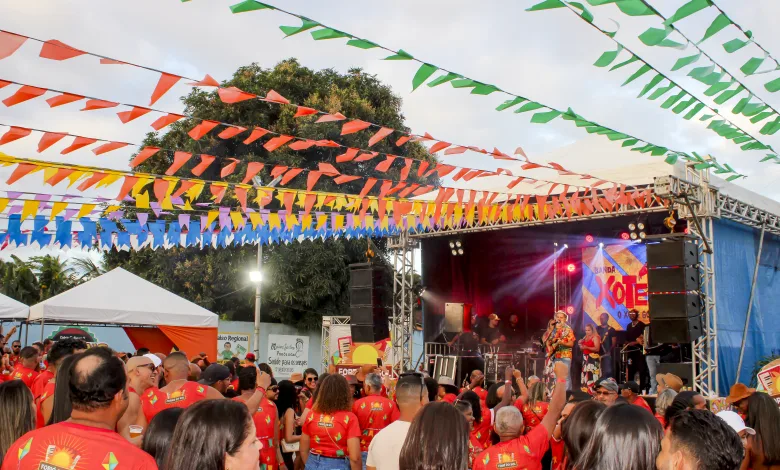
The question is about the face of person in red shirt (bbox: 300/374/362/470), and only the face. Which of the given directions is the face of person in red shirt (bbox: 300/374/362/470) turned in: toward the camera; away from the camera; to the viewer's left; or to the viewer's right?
away from the camera

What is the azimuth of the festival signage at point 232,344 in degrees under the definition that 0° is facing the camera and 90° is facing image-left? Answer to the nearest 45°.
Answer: approximately 0°

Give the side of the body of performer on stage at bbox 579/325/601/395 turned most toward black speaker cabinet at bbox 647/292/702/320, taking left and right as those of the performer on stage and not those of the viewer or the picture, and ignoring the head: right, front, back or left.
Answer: left

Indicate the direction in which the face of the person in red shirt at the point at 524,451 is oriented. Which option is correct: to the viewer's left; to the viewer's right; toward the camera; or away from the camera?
away from the camera

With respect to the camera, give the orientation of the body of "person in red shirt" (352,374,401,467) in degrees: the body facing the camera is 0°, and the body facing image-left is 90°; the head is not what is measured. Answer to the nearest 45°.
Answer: approximately 180°
